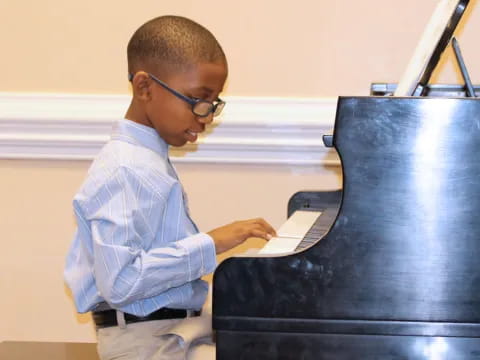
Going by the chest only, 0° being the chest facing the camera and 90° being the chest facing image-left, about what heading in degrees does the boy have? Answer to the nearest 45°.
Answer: approximately 270°

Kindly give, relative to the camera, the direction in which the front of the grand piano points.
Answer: facing to the left of the viewer

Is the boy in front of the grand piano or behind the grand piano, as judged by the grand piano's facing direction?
in front

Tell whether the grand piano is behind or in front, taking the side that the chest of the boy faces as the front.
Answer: in front

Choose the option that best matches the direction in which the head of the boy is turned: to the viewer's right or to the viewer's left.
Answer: to the viewer's right

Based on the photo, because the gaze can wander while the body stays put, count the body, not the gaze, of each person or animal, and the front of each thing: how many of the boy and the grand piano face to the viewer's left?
1

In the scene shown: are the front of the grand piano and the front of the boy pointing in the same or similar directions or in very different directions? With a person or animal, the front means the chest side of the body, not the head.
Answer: very different directions
